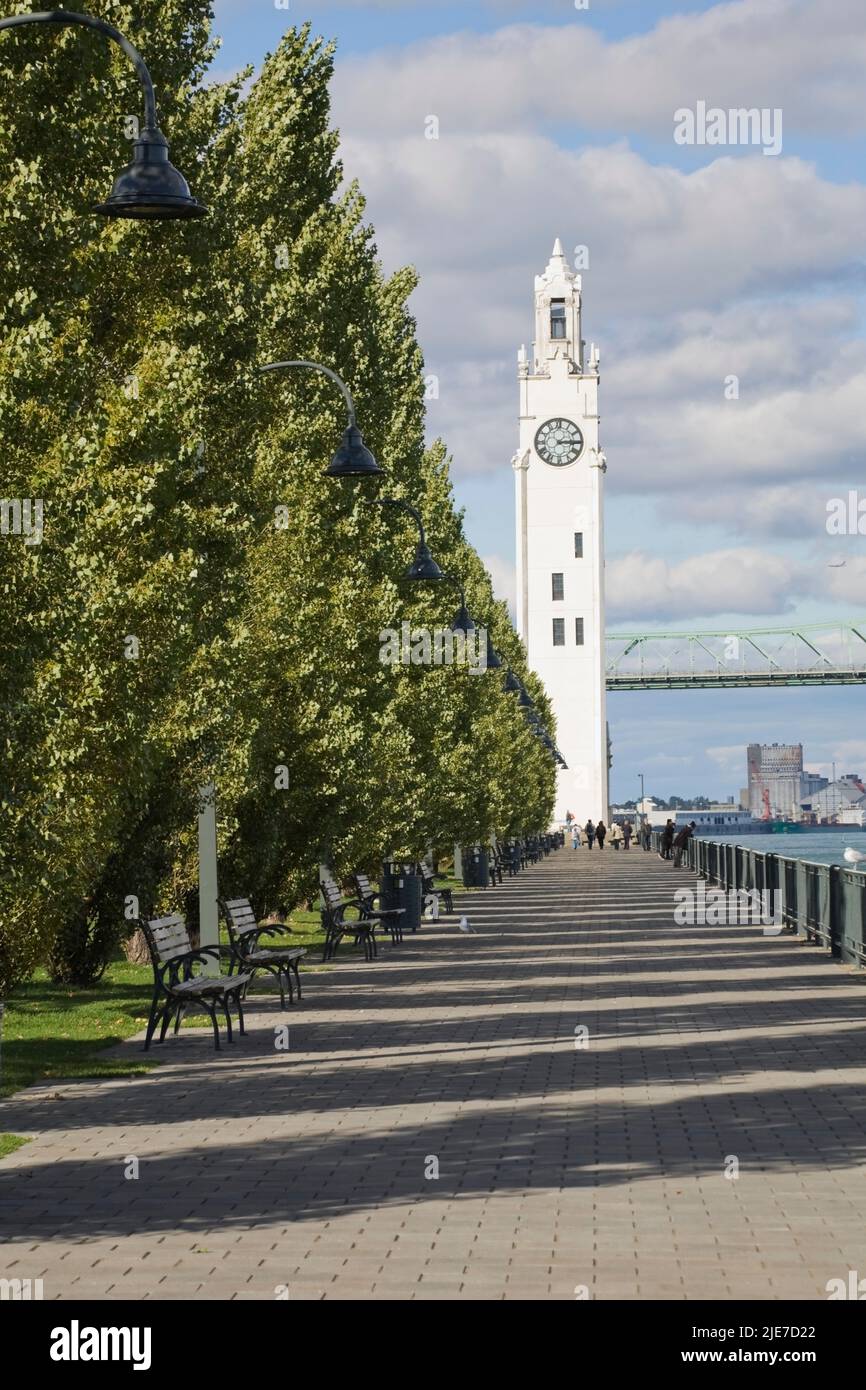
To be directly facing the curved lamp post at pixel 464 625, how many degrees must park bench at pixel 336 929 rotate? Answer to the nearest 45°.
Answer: approximately 90° to its left

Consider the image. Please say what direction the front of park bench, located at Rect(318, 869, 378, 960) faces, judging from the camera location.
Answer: facing to the right of the viewer

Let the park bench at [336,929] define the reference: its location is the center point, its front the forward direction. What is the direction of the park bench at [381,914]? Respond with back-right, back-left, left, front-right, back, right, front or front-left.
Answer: left

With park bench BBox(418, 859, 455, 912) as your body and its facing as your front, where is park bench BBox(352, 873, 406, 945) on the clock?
park bench BBox(352, 873, 406, 945) is roughly at 3 o'clock from park bench BBox(418, 859, 455, 912).

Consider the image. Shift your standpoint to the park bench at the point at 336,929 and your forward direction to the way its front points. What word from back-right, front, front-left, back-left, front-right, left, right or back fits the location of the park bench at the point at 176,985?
right

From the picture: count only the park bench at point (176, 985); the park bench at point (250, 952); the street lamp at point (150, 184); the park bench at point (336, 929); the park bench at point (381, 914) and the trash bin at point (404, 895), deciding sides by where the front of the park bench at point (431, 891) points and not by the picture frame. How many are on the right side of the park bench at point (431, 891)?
6

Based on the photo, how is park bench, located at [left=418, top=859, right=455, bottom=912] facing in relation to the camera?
to the viewer's right

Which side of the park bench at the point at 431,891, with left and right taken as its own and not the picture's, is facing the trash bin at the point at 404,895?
right

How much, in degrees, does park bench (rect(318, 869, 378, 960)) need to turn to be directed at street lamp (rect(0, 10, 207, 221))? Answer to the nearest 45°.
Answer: approximately 90° to its right

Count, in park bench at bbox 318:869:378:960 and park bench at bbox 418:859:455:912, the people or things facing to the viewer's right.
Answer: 2

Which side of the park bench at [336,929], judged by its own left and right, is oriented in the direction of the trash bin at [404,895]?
left

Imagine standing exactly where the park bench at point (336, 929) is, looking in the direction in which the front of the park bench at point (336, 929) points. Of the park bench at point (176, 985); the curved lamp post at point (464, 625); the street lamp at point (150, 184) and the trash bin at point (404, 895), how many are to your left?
2

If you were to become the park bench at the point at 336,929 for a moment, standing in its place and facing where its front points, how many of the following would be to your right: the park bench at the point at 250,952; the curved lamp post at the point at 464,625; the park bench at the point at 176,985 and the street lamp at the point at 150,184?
3

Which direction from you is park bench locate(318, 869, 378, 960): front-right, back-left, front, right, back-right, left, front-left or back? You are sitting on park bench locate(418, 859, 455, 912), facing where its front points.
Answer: right
